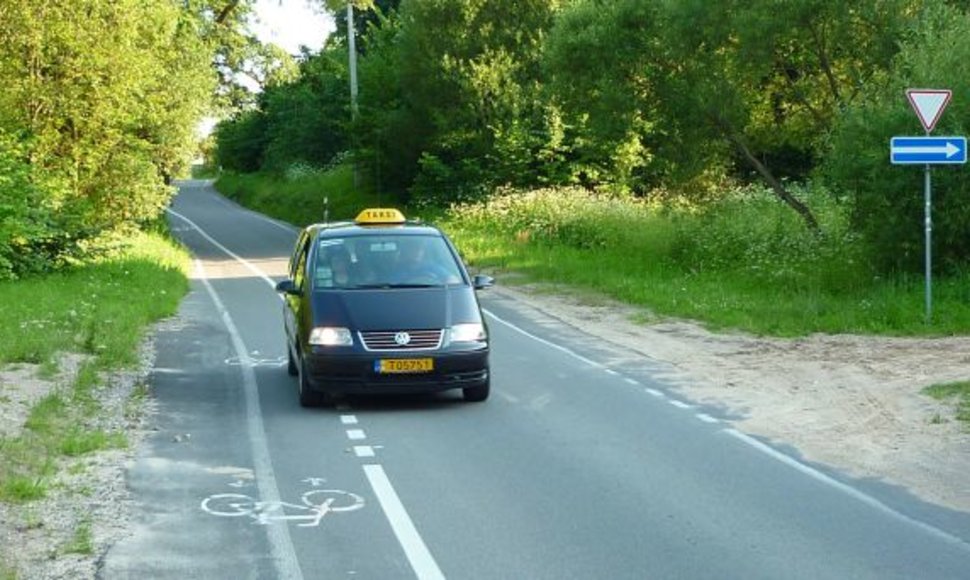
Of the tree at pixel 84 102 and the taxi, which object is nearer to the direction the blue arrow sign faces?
the taxi

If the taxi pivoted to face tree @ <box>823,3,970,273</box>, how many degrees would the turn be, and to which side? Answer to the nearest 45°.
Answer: approximately 135° to its left

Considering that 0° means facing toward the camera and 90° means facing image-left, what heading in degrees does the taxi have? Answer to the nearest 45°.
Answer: approximately 0°

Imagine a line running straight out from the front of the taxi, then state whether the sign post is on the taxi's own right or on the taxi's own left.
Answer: on the taxi's own left

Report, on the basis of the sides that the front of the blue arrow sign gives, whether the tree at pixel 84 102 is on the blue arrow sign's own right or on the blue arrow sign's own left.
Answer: on the blue arrow sign's own right
